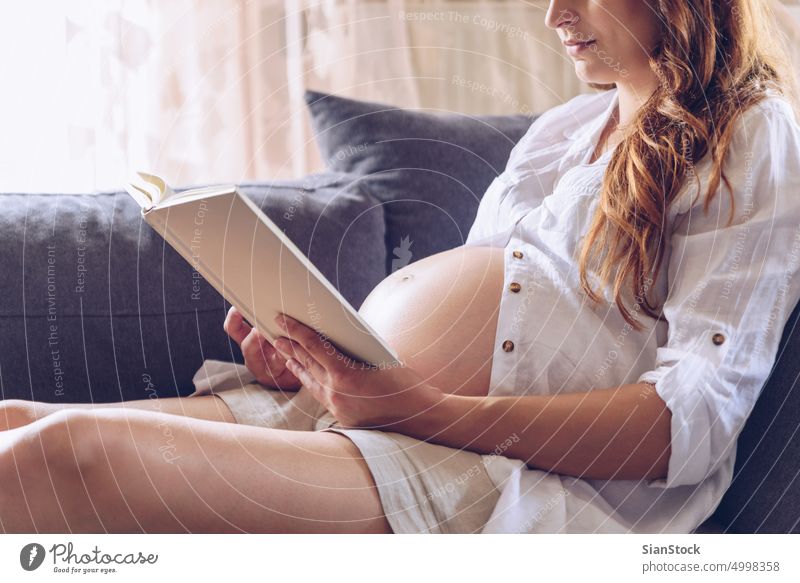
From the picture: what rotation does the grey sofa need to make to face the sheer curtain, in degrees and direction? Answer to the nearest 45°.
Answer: approximately 180°

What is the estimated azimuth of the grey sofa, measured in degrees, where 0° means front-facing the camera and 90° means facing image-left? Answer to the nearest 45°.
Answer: approximately 0°
